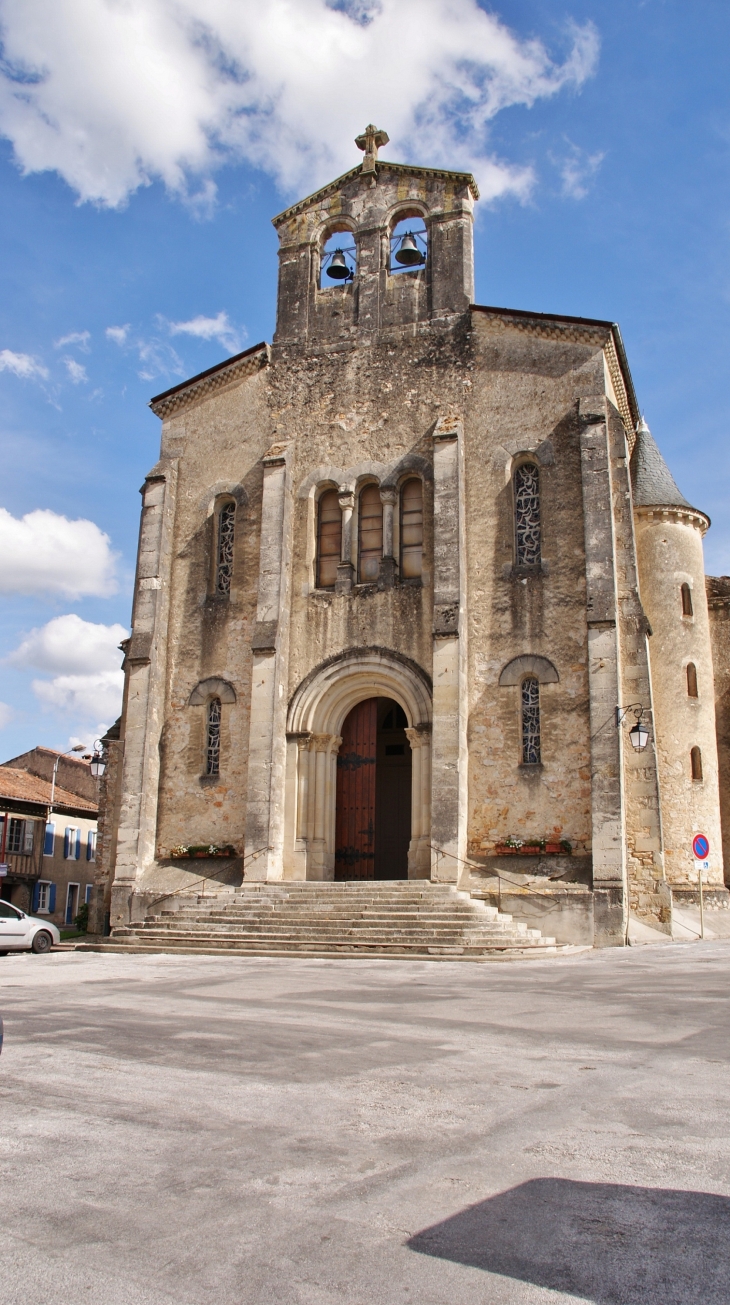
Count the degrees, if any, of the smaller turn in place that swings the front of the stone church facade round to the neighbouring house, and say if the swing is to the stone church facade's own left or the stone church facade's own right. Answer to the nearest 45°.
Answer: approximately 135° to the stone church facade's own right

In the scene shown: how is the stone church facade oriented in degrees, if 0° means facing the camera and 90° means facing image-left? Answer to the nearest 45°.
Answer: approximately 0°

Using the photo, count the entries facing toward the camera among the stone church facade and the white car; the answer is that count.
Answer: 1

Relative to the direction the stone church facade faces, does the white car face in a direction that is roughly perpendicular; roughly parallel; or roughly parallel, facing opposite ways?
roughly perpendicular

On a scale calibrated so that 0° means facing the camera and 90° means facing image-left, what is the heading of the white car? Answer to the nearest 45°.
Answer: approximately 270°

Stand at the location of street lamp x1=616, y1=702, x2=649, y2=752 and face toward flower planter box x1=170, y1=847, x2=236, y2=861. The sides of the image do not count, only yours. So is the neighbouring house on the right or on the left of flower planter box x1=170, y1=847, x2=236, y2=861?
right

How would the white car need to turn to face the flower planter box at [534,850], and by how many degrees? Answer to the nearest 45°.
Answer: approximately 45° to its right

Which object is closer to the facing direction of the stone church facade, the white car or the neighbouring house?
the white car

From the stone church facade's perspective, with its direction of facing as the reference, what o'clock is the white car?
The white car is roughly at 3 o'clock from the stone church facade.

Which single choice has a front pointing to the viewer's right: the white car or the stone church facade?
the white car
